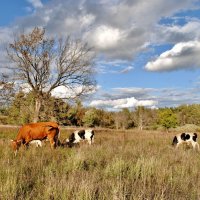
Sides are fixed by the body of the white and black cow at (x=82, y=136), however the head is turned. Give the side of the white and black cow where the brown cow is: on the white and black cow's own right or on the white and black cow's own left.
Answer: on the white and black cow's own left

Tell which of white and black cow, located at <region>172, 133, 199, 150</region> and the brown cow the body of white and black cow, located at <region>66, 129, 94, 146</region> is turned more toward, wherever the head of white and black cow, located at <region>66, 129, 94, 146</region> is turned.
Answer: the brown cow

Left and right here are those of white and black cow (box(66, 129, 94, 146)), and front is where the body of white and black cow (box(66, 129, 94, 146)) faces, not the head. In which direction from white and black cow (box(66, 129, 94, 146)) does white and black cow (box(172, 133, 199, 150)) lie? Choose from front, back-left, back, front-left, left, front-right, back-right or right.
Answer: back

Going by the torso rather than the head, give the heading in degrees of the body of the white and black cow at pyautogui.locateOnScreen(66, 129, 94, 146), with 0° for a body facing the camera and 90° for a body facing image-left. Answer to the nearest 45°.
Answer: approximately 90°

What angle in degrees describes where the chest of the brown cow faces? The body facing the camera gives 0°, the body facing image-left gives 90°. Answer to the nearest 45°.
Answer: approximately 90°

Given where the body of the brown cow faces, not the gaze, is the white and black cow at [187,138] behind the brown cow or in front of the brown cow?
behind

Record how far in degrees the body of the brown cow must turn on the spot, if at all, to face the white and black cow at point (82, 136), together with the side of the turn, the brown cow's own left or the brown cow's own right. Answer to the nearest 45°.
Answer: approximately 135° to the brown cow's own right

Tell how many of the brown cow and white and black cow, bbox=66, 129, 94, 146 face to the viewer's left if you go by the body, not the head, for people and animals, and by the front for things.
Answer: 2
